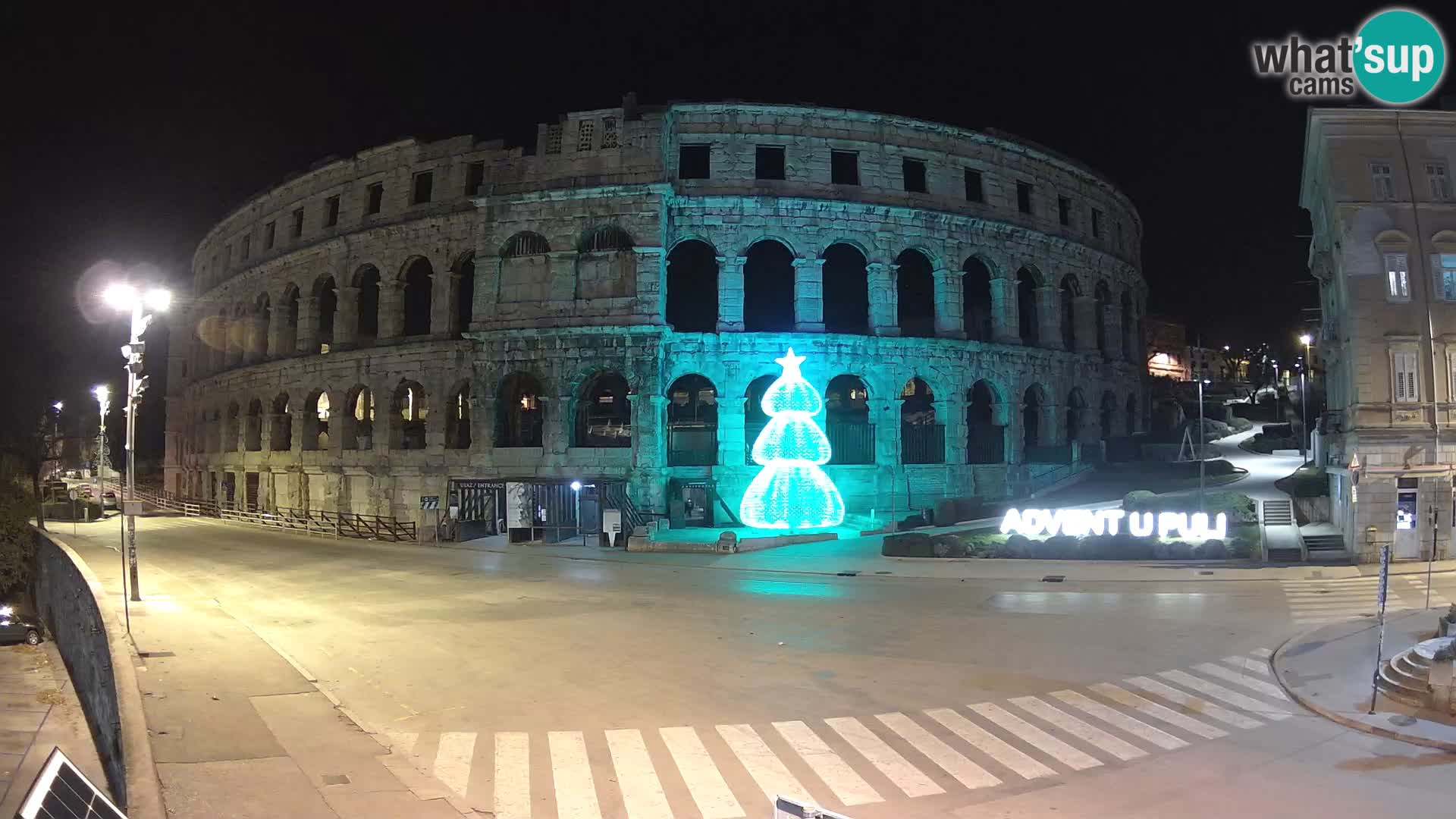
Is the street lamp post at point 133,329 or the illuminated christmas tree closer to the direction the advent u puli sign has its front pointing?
the street lamp post

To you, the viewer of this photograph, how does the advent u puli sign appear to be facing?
facing the viewer

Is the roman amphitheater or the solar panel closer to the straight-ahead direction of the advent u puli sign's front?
the solar panel

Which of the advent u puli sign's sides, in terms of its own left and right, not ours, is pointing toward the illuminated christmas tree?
right

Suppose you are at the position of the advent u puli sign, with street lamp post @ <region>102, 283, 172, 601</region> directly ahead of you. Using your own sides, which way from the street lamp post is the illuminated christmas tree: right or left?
right

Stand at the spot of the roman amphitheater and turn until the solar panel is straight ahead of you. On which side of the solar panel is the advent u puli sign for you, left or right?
left

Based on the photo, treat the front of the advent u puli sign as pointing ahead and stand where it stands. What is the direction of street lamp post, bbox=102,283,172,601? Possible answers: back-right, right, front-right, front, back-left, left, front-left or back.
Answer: front-right

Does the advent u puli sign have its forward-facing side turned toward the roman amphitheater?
no

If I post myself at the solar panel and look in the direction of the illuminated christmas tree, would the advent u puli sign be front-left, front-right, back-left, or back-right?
front-right

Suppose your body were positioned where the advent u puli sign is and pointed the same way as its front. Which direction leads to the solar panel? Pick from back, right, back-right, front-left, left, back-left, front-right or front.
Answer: front

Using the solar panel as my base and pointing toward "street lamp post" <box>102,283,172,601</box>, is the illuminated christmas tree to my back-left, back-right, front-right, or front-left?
front-right

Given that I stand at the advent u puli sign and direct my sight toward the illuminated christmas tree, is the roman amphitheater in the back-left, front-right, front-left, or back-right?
front-right
